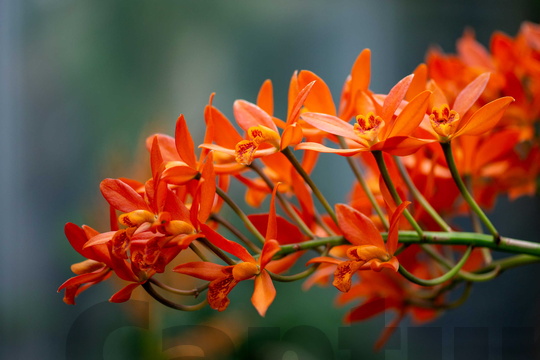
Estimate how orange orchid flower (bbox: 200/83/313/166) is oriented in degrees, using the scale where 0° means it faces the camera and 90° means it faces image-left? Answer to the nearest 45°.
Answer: approximately 45°

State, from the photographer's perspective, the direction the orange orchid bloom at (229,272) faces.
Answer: facing to the left of the viewer

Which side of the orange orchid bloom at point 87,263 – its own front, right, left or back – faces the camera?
left
